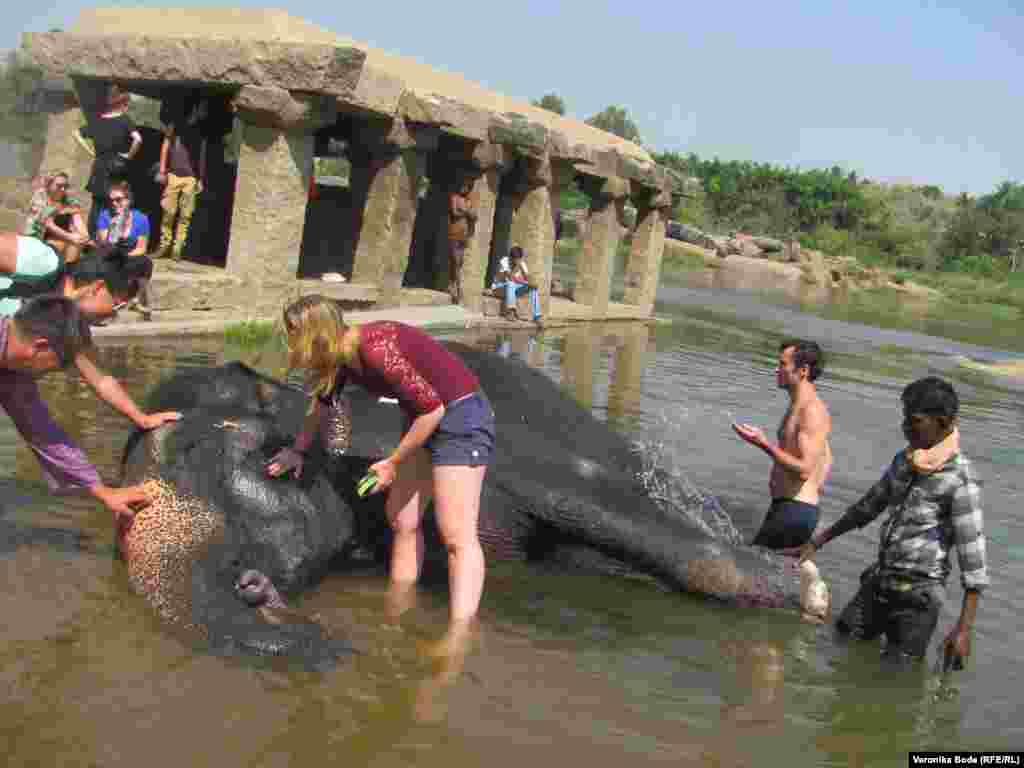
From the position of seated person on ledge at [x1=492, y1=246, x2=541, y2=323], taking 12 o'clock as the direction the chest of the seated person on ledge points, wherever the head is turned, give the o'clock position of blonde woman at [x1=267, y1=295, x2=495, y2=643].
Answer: The blonde woman is roughly at 12 o'clock from the seated person on ledge.

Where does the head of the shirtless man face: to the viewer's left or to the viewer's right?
to the viewer's left

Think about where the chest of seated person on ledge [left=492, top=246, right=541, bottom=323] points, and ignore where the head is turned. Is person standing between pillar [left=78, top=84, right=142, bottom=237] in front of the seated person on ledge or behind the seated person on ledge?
in front

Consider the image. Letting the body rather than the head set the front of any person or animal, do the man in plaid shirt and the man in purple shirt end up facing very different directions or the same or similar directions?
very different directions

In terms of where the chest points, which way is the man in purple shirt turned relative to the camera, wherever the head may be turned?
to the viewer's right

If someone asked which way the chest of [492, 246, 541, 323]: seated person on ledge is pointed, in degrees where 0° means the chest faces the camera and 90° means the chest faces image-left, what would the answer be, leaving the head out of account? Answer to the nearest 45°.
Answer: approximately 0°

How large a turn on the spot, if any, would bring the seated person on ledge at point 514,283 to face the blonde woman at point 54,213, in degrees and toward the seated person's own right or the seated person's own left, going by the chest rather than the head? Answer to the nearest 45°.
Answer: approximately 45° to the seated person's own right

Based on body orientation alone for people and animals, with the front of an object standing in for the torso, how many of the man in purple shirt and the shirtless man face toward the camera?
0

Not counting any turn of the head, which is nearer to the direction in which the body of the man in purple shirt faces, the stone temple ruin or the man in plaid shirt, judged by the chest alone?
the man in plaid shirt

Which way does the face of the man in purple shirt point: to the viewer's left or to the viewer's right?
to the viewer's right

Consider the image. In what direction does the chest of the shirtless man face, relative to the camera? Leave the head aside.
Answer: to the viewer's left
